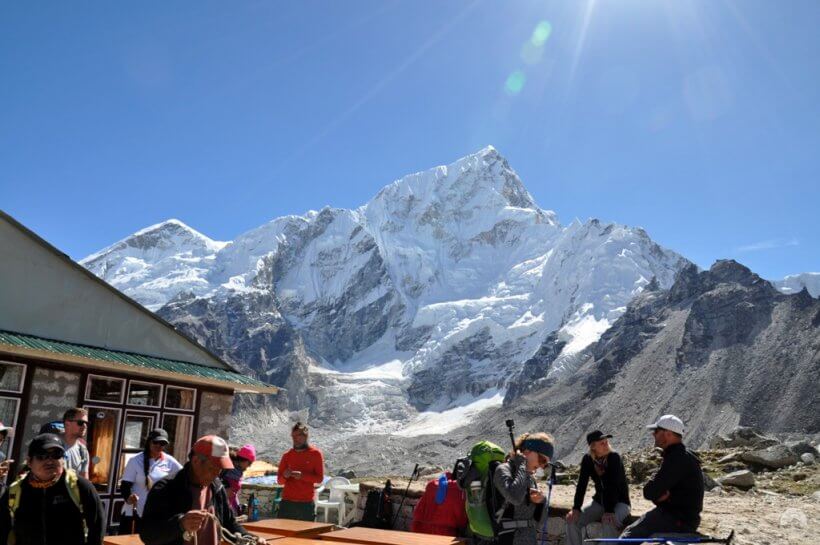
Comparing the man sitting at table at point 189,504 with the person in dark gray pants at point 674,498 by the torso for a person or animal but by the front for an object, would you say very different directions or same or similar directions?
very different directions

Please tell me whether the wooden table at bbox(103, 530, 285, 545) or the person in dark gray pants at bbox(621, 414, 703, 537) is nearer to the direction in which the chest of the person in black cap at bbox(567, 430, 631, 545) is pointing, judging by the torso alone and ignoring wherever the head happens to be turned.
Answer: the wooden table

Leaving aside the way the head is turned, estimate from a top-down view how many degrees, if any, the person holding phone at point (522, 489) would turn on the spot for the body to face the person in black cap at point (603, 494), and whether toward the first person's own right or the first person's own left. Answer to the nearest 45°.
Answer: approximately 90° to the first person's own left

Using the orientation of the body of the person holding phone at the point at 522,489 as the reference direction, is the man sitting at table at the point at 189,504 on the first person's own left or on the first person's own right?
on the first person's own right

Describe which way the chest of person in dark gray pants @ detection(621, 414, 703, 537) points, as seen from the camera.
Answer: to the viewer's left

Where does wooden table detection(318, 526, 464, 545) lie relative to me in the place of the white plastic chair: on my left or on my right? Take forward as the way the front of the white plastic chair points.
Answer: on my left

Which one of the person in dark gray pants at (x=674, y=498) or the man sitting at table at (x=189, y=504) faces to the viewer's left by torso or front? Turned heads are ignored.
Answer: the person in dark gray pants

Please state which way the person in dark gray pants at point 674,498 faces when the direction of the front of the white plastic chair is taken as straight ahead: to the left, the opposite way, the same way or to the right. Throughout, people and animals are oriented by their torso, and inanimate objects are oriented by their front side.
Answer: to the right

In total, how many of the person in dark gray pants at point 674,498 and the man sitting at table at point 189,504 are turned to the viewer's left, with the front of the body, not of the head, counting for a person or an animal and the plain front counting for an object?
1

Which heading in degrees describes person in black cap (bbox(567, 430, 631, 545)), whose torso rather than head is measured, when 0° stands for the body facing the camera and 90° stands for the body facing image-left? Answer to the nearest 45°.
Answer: approximately 45°

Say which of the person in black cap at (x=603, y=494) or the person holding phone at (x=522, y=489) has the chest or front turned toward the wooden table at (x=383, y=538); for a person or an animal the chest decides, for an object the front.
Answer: the person in black cap
